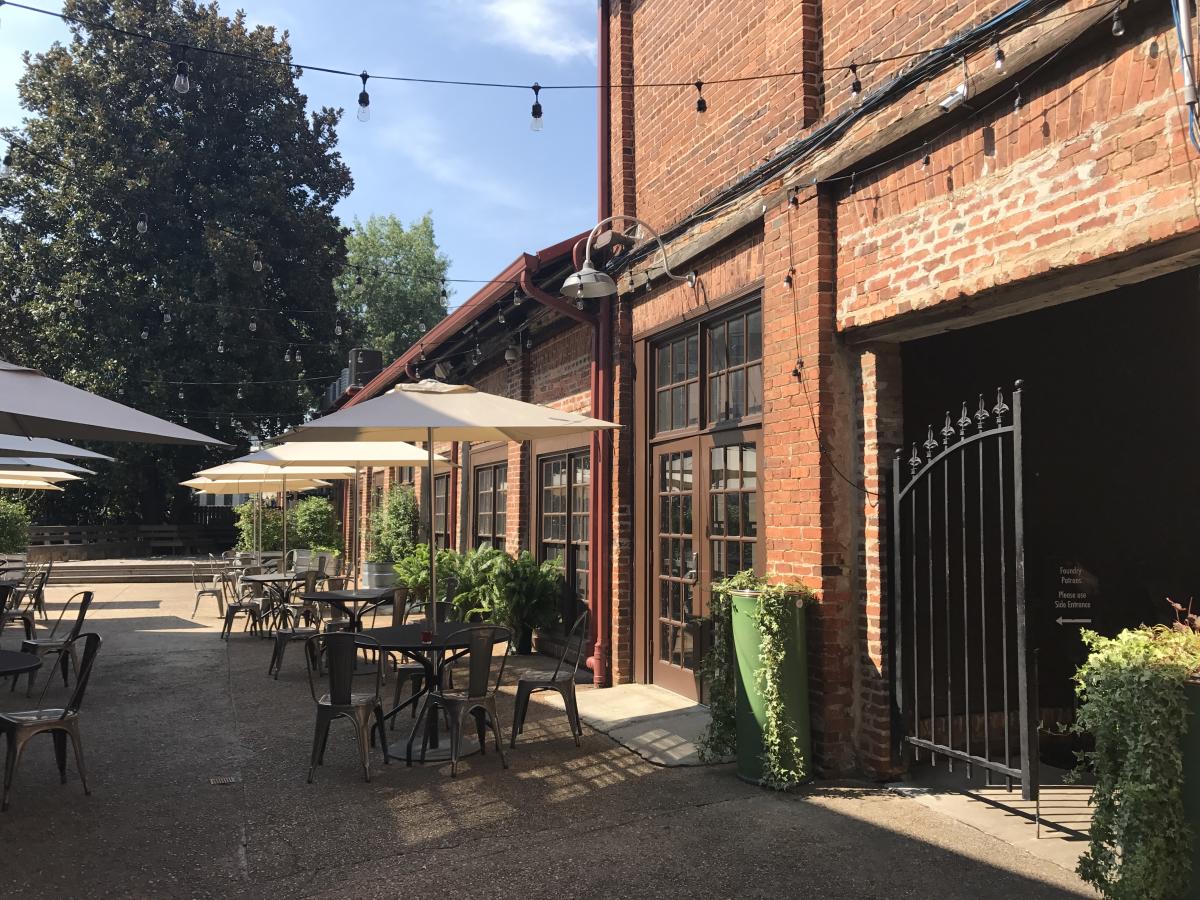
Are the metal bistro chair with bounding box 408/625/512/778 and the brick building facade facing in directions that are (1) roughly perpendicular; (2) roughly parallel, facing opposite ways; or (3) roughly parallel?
roughly perpendicular

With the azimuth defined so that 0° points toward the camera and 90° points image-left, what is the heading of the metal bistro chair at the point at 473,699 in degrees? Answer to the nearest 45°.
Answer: approximately 135°

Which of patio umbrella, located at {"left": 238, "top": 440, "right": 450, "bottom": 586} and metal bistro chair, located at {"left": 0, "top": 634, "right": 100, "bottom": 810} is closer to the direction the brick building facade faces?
the metal bistro chair

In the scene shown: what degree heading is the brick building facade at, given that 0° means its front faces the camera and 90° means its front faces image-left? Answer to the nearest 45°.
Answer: approximately 45°

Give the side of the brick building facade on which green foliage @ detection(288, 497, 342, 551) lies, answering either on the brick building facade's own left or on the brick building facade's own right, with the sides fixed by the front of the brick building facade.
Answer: on the brick building facade's own right

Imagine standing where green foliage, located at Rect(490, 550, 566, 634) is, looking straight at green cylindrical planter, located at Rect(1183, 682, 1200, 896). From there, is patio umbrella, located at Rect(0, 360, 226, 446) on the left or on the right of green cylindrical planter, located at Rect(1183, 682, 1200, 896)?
right

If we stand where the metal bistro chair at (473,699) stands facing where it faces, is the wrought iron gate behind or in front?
behind

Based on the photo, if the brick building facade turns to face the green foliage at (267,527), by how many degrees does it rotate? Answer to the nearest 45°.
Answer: approximately 90° to its right

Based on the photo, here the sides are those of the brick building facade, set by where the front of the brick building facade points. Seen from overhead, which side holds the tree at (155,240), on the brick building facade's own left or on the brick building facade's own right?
on the brick building facade's own right

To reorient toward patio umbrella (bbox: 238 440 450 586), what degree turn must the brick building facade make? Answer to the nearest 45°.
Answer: approximately 90° to its right
